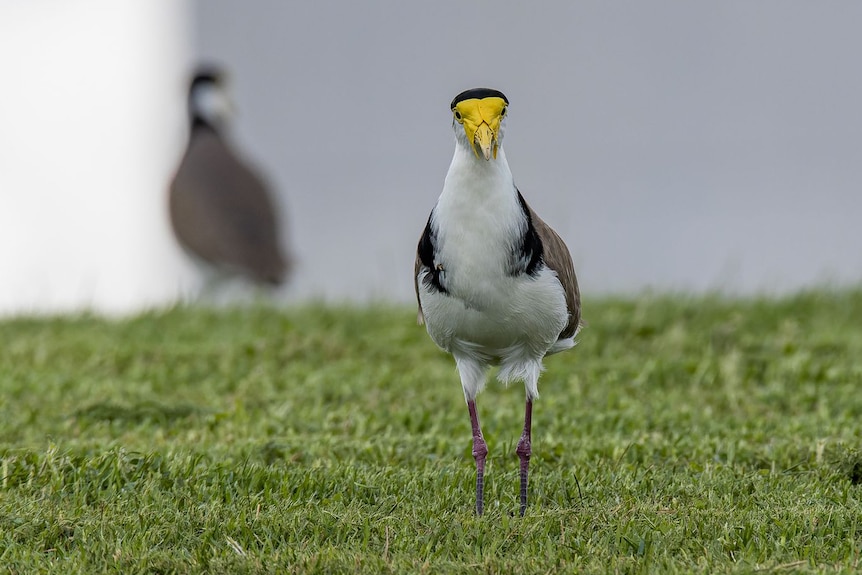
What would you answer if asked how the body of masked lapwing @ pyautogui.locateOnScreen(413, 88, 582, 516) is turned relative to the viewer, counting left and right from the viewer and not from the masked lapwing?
facing the viewer

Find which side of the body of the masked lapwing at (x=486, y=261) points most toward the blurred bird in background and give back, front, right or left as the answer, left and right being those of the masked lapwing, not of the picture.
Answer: back
